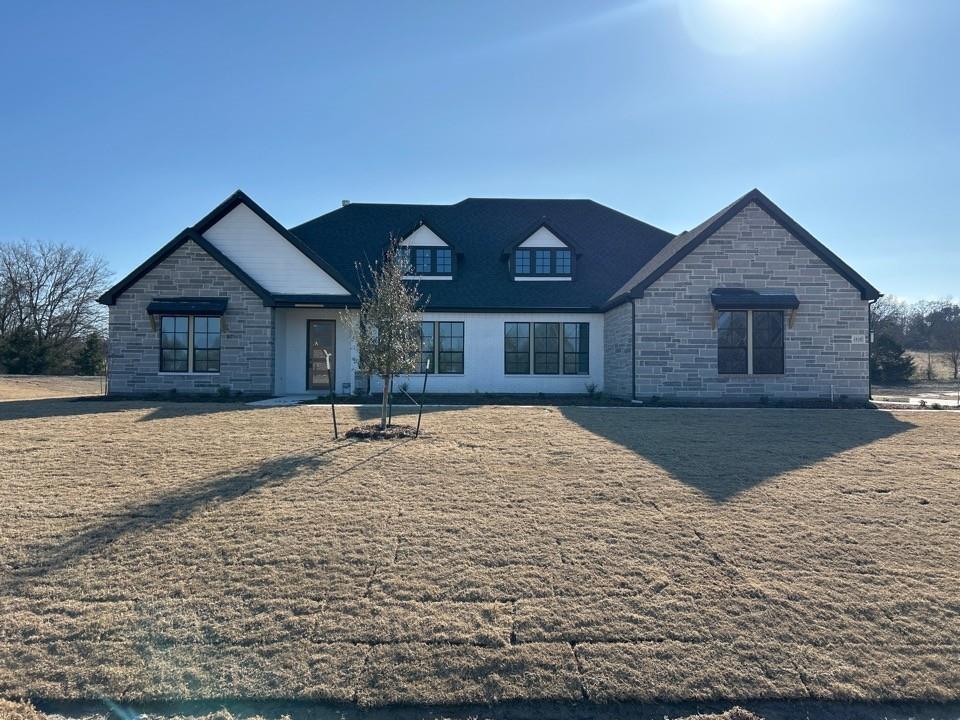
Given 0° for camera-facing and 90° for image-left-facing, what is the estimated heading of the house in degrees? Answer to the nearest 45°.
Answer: approximately 0°

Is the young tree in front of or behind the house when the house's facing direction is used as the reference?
in front
